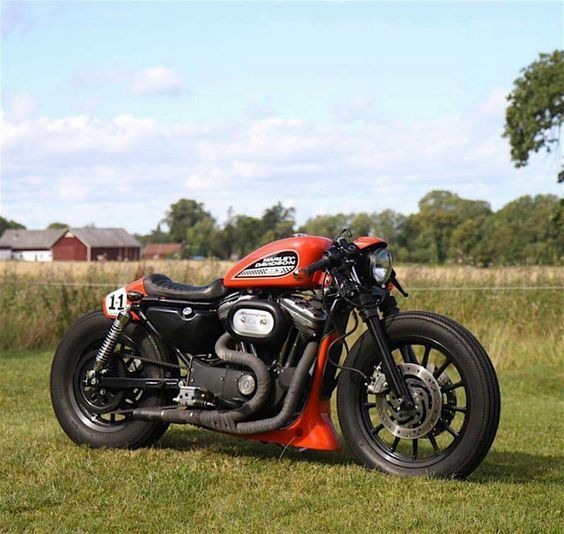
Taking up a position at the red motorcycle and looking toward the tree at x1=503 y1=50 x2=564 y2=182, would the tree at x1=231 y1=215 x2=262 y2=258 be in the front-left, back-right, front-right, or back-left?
front-left

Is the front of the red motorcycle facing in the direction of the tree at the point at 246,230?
no

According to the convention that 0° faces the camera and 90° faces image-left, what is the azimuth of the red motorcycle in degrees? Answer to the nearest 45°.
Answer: approximately 315°

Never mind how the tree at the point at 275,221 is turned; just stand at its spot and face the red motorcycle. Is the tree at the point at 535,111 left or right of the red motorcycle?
left

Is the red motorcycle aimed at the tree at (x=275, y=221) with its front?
no

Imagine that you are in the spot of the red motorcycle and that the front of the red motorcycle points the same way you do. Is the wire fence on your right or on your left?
on your left

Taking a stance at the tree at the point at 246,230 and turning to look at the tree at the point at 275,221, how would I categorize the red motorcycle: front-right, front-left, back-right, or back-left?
front-right

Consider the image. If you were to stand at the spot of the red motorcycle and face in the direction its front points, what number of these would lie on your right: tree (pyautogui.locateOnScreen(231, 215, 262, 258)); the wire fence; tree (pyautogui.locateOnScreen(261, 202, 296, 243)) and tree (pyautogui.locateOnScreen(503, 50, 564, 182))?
0

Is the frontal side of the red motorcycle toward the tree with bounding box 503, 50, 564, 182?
no
